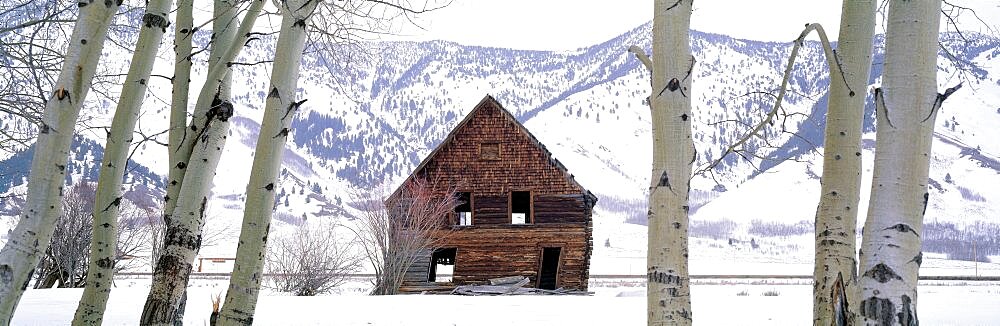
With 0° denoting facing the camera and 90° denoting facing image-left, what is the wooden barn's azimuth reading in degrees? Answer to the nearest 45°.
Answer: approximately 0°

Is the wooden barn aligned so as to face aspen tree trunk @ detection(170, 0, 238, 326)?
yes

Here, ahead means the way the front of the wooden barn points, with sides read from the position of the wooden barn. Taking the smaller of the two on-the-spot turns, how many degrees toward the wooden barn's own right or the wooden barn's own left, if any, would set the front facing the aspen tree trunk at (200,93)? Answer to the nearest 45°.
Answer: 0° — it already faces it

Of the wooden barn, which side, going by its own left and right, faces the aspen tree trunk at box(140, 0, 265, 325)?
front

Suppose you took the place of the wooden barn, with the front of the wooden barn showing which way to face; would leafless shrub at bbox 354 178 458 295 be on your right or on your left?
on your right

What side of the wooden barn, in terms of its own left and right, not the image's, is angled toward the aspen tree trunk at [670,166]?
front

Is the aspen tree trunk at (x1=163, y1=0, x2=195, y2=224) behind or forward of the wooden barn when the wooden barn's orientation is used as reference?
forward

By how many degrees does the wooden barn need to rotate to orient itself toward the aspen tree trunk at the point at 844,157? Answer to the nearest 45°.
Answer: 0° — it already faces it

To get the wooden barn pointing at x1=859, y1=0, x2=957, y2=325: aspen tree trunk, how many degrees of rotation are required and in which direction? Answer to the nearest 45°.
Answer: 0° — it already faces it
